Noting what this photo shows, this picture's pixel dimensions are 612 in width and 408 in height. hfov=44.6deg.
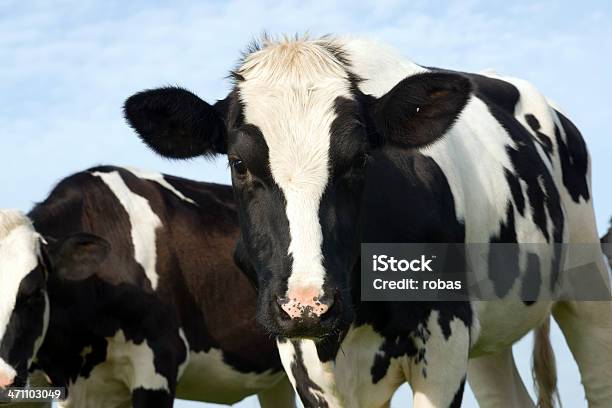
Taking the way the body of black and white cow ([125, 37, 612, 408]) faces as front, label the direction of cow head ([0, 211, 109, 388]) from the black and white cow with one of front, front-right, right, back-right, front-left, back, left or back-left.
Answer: right

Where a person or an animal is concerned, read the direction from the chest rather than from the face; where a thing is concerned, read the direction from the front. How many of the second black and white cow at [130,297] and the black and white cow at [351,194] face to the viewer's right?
0

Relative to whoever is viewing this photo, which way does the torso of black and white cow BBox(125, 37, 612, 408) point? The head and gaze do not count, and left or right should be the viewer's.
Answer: facing the viewer and to the left of the viewer

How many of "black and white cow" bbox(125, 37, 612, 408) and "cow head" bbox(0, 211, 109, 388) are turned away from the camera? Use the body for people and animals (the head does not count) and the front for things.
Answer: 0

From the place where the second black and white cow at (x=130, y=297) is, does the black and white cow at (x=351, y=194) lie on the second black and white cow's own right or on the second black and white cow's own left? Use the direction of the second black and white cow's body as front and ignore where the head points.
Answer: on the second black and white cow's own left
